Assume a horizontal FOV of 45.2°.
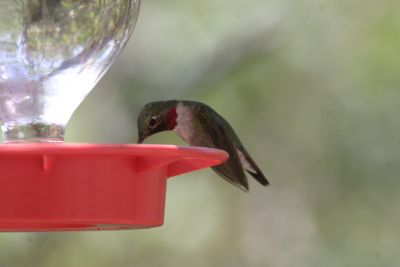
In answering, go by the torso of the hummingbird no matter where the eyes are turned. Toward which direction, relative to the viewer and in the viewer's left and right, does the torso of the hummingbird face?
facing to the left of the viewer
